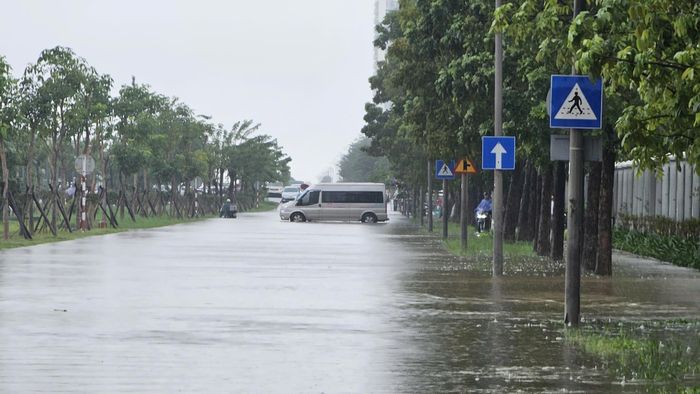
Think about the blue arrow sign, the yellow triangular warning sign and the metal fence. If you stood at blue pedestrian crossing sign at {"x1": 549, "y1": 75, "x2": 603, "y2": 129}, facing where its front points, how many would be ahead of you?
0

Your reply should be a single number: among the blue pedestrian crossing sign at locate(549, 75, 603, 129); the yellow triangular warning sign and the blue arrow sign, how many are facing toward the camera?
3

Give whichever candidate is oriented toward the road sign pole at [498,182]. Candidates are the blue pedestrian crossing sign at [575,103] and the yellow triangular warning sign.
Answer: the yellow triangular warning sign

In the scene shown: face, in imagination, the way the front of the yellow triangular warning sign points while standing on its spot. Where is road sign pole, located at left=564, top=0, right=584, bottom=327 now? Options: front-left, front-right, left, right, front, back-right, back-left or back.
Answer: front

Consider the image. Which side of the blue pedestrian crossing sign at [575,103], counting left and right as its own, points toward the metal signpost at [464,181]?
back

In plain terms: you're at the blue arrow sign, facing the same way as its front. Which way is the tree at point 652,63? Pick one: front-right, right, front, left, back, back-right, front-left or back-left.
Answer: front

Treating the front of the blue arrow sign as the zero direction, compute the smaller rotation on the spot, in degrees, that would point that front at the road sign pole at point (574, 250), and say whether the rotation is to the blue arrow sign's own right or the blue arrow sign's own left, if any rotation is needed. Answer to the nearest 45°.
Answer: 0° — it already faces it

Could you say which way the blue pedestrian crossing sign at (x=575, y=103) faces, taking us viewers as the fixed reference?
facing the viewer

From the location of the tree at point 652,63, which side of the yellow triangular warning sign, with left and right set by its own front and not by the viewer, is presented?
front

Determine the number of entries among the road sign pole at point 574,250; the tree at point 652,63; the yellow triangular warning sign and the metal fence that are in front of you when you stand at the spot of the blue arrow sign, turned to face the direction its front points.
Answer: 2

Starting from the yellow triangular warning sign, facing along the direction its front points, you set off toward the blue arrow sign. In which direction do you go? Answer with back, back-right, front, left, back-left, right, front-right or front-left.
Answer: front

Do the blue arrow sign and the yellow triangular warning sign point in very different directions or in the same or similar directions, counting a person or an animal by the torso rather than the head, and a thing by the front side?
same or similar directions

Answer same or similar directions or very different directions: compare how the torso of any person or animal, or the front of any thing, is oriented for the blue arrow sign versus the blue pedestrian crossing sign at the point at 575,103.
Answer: same or similar directions

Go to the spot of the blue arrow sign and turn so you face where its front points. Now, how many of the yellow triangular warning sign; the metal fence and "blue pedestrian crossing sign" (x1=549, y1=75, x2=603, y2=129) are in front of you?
1

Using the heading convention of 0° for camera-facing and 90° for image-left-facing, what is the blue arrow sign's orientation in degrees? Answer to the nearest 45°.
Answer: approximately 0°

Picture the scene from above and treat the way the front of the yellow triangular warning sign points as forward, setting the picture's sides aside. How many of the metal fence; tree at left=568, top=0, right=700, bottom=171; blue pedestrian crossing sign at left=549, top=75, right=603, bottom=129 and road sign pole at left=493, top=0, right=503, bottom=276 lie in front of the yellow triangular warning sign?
3
